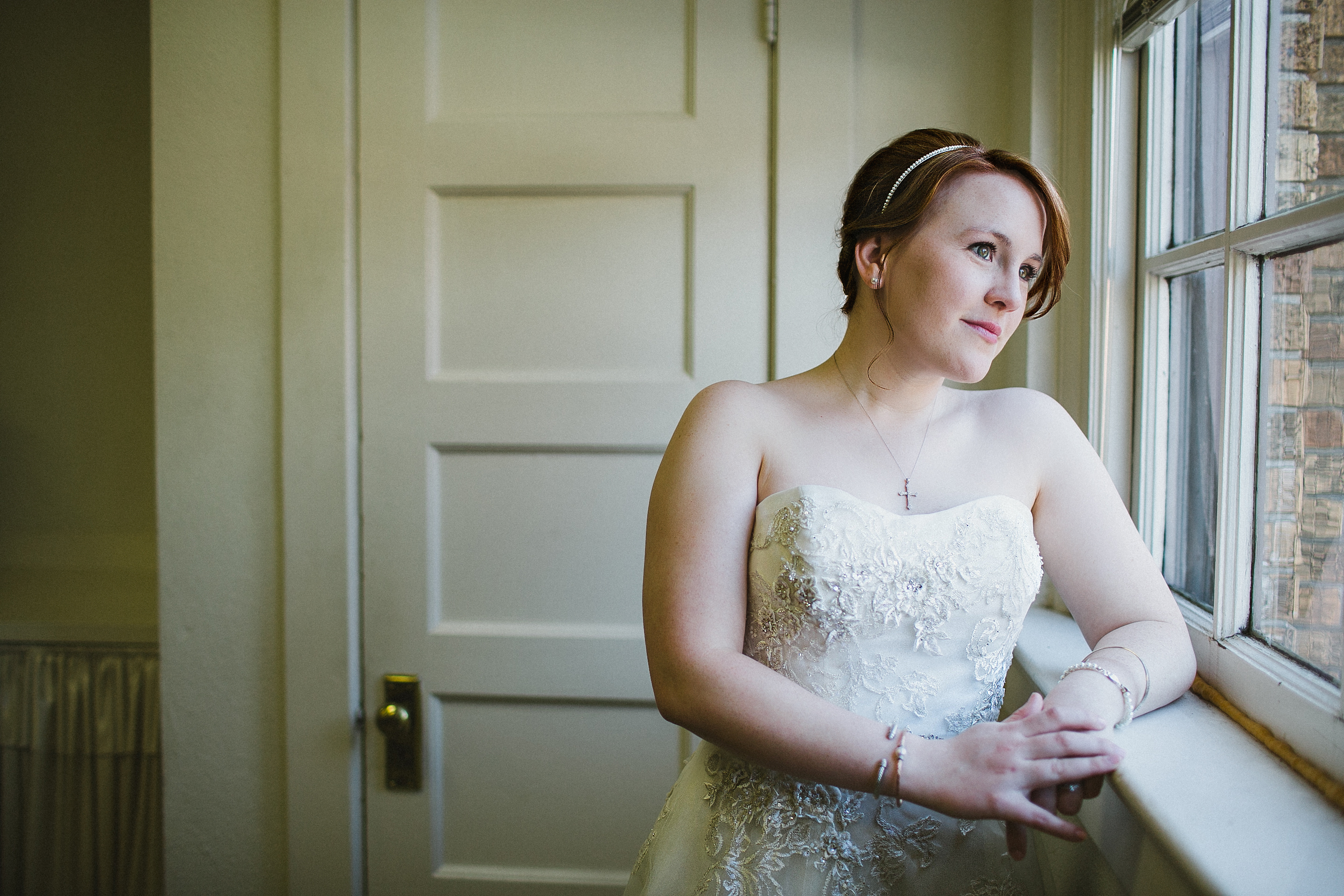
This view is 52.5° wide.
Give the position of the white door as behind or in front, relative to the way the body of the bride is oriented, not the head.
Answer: behind

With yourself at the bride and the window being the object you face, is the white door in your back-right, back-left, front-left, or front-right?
back-left

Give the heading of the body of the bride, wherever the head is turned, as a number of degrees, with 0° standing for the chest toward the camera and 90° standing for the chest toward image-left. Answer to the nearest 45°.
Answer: approximately 315°
